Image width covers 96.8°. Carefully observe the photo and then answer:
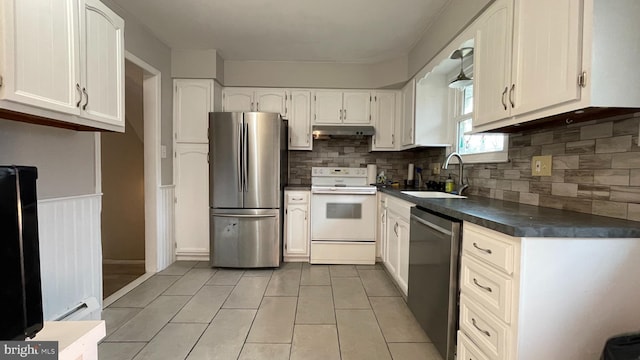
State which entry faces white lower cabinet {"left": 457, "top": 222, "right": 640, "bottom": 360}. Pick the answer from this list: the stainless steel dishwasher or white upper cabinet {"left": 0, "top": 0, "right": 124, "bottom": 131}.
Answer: the white upper cabinet

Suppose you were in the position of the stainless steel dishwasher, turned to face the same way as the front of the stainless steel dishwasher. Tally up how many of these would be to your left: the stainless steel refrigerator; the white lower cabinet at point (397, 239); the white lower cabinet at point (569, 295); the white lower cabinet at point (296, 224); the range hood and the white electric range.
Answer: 1

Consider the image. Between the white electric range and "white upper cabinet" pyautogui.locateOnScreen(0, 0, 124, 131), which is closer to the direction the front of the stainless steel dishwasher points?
the white upper cabinet

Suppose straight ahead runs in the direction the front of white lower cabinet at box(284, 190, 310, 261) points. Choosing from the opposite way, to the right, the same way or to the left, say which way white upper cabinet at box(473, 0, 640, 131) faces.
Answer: to the right

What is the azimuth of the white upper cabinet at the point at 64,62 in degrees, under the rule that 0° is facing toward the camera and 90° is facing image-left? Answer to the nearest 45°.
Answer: approximately 315°

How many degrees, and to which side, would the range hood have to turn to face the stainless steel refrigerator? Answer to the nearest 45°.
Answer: approximately 45° to its right

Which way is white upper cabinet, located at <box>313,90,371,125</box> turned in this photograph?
toward the camera

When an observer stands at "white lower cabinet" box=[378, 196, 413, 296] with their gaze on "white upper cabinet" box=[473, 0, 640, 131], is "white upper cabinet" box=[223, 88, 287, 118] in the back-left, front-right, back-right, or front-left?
back-right

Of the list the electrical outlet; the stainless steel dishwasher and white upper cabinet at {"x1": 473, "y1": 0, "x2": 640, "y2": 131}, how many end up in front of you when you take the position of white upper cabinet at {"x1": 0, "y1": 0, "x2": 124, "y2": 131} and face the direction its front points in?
3

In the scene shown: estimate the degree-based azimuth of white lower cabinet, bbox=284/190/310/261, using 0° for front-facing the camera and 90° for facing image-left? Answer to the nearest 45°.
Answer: approximately 0°

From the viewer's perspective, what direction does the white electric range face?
toward the camera

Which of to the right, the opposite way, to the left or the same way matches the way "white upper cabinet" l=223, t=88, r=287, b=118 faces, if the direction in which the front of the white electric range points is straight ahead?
the same way

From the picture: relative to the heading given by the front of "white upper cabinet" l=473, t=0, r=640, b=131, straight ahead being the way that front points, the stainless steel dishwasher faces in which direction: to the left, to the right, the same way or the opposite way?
the same way

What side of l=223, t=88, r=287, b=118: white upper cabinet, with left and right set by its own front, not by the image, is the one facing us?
front
